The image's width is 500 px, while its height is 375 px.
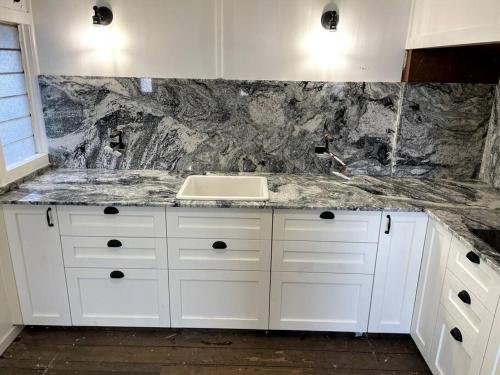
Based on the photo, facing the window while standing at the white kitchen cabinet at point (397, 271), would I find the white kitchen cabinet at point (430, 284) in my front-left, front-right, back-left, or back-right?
back-left

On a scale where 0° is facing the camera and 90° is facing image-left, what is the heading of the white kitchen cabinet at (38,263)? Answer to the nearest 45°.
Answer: approximately 0°

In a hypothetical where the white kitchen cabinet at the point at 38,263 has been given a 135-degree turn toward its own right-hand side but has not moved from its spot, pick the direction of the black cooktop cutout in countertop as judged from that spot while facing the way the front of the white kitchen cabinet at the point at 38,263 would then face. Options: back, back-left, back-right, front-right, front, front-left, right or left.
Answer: back

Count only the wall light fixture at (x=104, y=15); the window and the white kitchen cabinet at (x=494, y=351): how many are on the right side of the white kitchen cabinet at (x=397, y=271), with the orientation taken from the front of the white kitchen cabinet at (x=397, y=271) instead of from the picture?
2

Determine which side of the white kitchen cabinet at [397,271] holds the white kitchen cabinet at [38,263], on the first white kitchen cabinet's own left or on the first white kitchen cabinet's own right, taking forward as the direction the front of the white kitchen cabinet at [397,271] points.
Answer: on the first white kitchen cabinet's own right

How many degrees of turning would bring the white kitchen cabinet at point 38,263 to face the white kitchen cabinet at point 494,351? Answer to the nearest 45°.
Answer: approximately 45° to its left

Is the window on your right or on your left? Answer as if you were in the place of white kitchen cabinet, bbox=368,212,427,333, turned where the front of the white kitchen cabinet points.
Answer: on your right

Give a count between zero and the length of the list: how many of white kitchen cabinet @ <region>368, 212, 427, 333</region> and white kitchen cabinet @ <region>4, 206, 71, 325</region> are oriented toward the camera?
2

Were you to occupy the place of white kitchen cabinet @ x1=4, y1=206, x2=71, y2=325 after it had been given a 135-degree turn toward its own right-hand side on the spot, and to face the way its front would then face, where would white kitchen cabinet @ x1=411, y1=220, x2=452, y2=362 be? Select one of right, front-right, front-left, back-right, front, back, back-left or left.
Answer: back

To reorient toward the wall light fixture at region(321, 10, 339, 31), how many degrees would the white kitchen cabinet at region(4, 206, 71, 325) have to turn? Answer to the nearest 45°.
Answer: approximately 90° to its left

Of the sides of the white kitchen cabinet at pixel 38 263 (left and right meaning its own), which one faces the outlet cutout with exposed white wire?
left

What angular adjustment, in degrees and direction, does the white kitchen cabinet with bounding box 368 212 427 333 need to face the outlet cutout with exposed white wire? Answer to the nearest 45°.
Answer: approximately 135° to its right
